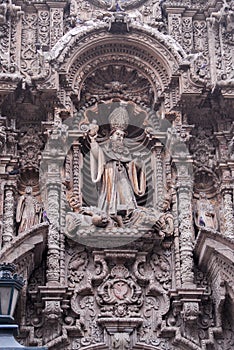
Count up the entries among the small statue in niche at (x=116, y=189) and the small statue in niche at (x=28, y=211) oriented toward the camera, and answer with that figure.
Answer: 2

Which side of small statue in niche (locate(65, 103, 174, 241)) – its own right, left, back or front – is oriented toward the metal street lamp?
front

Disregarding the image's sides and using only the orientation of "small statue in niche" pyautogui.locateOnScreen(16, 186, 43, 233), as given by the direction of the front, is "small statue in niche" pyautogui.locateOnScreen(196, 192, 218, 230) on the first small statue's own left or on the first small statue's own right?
on the first small statue's own left

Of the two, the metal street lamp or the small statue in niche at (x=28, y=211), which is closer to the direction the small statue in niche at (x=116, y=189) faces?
the metal street lamp

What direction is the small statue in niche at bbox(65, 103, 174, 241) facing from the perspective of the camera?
toward the camera

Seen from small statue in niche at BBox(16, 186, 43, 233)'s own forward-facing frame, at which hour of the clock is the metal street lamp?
The metal street lamp is roughly at 12 o'clock from the small statue in niche.

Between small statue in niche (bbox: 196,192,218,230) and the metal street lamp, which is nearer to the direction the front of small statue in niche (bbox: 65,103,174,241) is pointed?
the metal street lamp

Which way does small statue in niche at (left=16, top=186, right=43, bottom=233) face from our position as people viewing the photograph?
facing the viewer

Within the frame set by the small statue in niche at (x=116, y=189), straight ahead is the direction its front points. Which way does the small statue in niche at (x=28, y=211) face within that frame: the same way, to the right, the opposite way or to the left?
the same way

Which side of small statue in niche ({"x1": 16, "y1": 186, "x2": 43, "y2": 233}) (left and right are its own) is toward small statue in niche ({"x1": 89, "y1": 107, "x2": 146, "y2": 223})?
left

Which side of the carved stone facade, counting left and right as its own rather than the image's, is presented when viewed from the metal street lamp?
front

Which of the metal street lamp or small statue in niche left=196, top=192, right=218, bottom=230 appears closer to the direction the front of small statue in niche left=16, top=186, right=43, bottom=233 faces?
the metal street lamp

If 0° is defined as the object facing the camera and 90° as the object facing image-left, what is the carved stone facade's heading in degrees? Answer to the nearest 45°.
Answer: approximately 0°

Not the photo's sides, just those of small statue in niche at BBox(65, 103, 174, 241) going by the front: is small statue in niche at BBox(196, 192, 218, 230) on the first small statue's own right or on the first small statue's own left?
on the first small statue's own left
